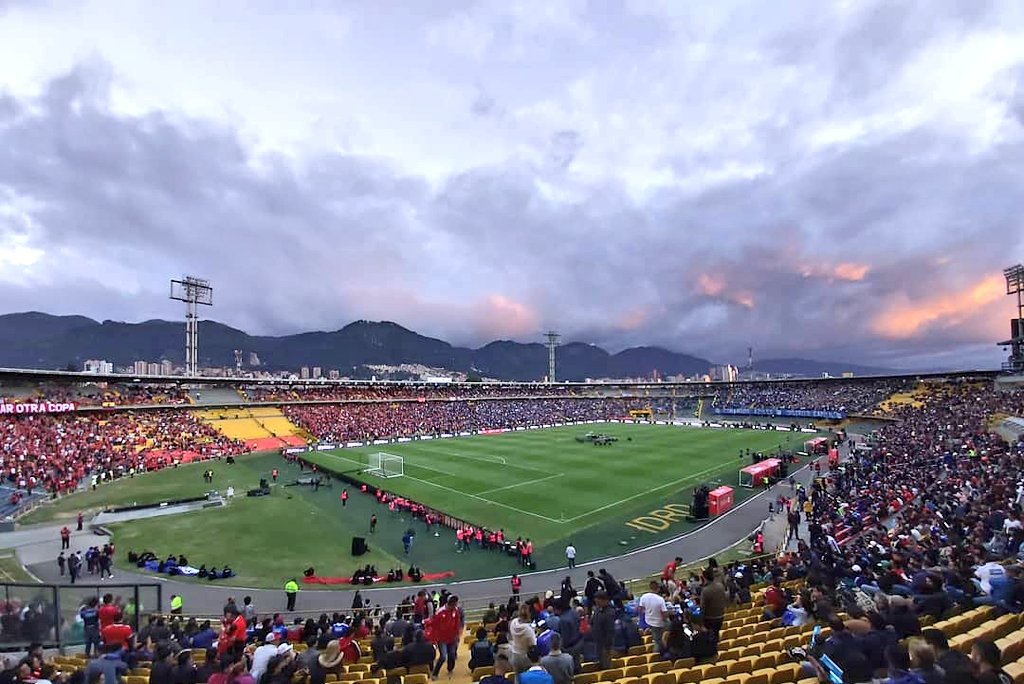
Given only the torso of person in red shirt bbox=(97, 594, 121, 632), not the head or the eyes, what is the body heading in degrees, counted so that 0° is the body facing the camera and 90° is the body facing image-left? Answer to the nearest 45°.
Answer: approximately 180°

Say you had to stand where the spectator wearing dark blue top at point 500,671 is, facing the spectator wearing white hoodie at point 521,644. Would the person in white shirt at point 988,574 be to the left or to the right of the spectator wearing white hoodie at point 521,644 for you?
right

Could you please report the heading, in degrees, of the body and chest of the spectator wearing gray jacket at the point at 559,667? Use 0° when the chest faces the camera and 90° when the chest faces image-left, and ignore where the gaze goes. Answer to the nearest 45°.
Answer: approximately 180°

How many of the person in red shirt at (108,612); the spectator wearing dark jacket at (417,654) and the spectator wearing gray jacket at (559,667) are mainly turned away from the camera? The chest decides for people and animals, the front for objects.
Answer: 3

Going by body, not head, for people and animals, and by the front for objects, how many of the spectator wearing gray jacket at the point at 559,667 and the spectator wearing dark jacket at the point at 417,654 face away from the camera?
2

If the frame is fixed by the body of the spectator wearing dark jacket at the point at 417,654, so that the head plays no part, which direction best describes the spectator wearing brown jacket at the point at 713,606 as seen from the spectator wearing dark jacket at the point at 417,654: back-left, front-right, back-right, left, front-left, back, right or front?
right

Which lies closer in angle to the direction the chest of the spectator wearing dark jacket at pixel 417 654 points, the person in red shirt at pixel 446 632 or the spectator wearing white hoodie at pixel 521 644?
the person in red shirt

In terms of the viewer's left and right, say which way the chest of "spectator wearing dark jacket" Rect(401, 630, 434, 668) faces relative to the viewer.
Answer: facing away from the viewer

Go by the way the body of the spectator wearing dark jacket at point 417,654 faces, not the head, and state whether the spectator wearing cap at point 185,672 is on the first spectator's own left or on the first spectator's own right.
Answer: on the first spectator's own left

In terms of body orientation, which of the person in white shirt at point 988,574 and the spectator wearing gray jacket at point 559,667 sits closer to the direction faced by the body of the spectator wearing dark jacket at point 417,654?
the person in white shirt

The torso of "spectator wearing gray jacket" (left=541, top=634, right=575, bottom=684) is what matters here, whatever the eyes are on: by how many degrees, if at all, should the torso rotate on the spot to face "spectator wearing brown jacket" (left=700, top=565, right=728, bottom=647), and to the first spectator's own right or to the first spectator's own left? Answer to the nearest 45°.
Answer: approximately 45° to the first spectator's own right
